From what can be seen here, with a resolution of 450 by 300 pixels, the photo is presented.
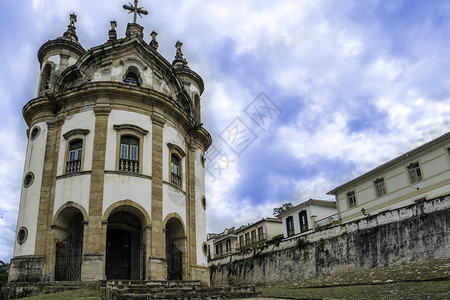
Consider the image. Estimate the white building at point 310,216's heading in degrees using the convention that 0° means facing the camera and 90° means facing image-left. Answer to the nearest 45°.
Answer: approximately 45°

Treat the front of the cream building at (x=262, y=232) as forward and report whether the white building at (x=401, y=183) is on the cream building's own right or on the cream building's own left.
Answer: on the cream building's own left

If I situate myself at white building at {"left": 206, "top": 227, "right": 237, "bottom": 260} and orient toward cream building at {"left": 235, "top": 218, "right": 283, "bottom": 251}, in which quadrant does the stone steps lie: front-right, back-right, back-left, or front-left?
front-right

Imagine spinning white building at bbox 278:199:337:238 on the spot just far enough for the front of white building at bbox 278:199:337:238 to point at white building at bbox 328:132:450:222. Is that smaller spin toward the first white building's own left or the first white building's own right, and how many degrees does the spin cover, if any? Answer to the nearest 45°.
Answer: approximately 90° to the first white building's own left

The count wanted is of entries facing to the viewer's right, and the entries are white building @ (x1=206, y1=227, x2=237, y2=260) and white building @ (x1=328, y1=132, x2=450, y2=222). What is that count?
0

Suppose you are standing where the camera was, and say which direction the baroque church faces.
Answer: facing the viewer

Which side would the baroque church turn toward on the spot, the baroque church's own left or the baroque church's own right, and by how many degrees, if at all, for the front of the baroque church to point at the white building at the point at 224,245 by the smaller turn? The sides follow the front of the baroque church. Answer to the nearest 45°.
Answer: approximately 135° to the baroque church's own left

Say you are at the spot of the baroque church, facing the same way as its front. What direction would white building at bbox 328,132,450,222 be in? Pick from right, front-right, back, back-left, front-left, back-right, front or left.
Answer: left

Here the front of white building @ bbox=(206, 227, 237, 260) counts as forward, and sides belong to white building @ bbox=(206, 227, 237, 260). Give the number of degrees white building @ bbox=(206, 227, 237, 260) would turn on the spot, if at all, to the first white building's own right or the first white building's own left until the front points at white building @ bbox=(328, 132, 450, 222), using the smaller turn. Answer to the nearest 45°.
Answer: approximately 90° to the first white building's own left

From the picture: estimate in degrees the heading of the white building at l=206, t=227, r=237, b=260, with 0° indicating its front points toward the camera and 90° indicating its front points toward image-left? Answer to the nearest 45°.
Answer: approximately 45°

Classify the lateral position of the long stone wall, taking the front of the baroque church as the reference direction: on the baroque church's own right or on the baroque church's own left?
on the baroque church's own left

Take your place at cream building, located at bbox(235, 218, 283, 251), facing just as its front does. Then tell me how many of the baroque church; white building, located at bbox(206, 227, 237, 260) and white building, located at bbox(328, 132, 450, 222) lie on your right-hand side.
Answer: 1

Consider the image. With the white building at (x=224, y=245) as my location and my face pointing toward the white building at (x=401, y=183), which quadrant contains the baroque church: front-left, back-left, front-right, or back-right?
front-right

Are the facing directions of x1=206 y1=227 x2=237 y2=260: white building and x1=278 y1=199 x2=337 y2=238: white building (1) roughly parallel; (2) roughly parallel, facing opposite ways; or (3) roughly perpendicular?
roughly parallel

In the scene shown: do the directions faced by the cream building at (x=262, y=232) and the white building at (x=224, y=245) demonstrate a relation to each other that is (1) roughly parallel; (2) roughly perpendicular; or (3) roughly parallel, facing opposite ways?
roughly parallel
